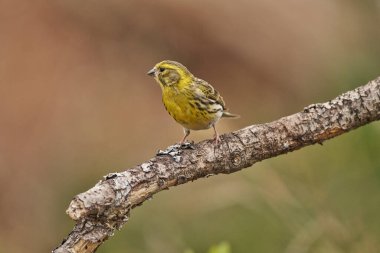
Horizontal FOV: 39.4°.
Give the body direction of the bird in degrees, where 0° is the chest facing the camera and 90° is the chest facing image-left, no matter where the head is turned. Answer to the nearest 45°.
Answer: approximately 45°
